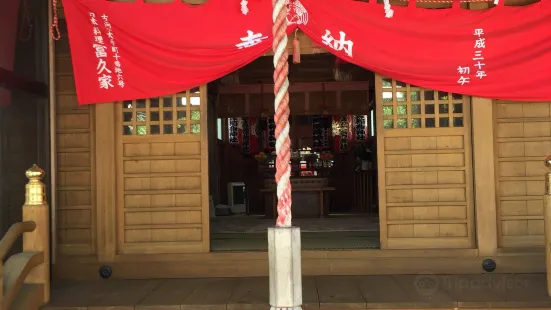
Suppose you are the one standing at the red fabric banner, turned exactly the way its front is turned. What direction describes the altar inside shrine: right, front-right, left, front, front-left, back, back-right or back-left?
back

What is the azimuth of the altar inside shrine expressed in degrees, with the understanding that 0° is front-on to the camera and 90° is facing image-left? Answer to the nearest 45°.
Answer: approximately 0°

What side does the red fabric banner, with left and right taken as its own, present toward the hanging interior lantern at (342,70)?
back

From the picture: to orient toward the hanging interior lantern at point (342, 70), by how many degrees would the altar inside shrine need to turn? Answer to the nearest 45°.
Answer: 0° — it already faces it

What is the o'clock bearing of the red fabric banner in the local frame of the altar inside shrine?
The red fabric banner is roughly at 12 o'clock from the altar inside shrine.

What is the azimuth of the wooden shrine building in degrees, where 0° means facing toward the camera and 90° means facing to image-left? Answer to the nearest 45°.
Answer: approximately 0°
